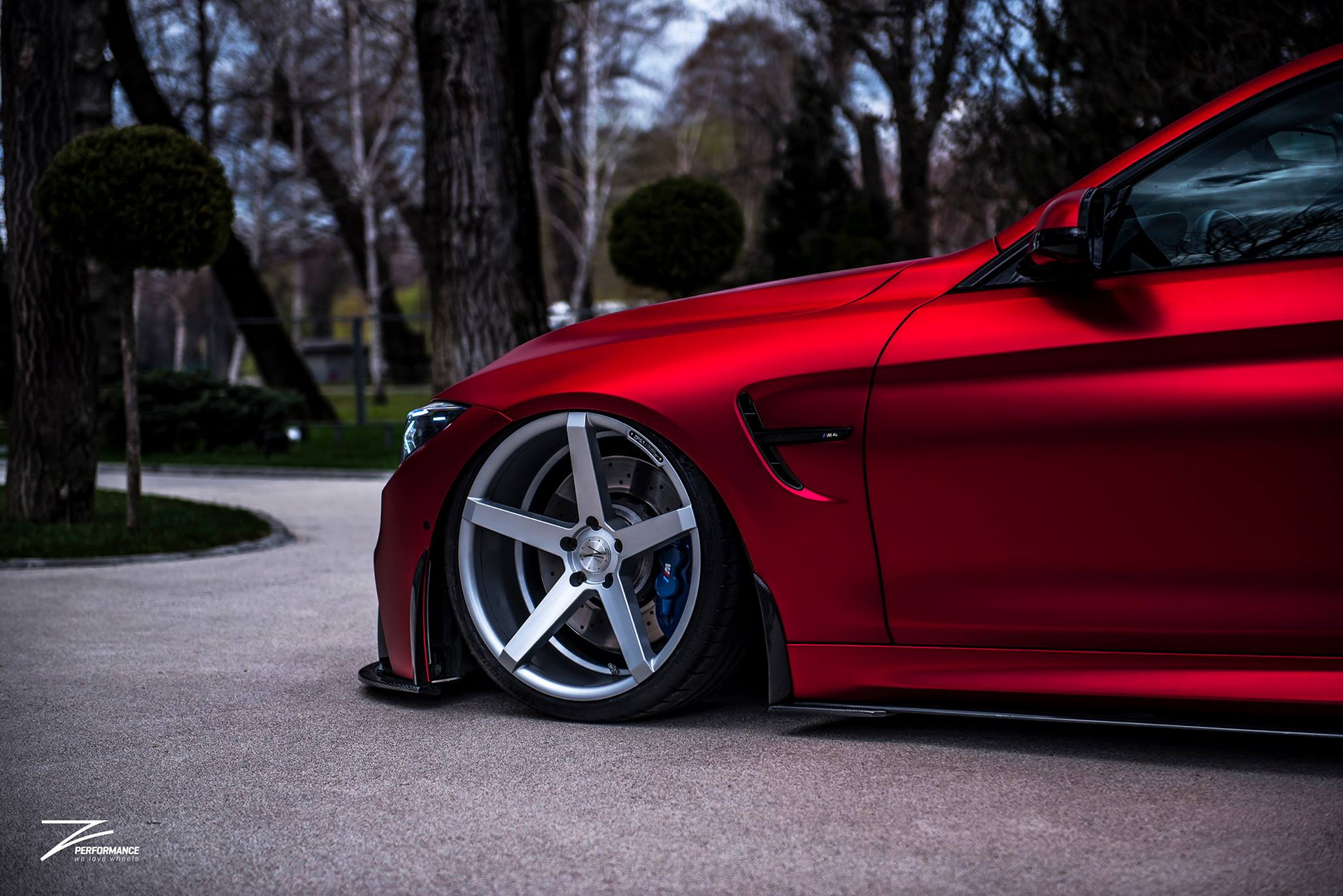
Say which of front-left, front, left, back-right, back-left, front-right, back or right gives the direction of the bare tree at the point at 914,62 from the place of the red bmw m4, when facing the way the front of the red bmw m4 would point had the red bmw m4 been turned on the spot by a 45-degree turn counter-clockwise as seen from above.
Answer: back-right

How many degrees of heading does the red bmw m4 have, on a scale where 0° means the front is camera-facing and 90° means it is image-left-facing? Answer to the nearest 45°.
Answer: approximately 90°

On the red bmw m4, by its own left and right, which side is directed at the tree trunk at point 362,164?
right

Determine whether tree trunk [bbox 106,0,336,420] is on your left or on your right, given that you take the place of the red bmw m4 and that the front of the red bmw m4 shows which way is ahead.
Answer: on your right

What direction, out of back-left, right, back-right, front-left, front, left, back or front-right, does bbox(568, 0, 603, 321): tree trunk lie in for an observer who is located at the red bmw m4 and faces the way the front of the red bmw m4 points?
right

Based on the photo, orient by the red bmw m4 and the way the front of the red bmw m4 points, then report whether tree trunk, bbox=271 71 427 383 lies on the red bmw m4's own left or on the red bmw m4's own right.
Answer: on the red bmw m4's own right

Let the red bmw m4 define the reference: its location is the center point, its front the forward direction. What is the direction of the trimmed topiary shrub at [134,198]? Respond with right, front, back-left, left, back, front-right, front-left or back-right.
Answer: front-right

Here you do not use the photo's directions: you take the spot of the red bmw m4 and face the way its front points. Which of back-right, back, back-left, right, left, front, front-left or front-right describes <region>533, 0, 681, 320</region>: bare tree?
right

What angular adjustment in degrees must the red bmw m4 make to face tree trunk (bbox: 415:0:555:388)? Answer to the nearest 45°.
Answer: approximately 45° to its right
